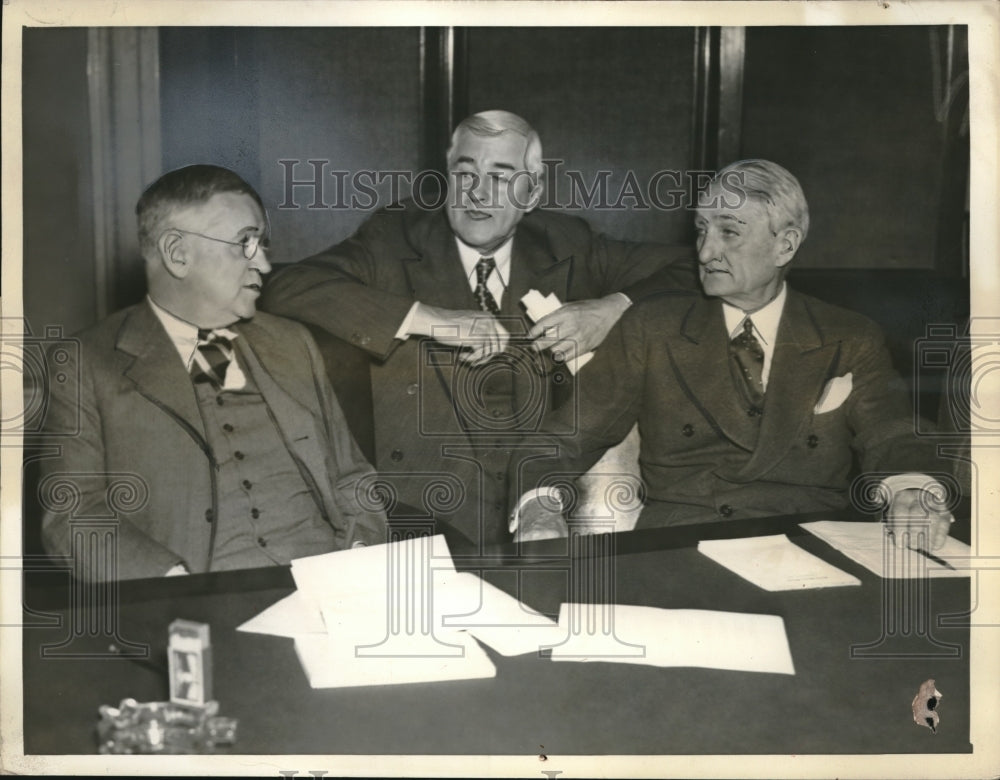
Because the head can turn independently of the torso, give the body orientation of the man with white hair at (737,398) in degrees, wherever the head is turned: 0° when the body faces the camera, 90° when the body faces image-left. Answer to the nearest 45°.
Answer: approximately 0°

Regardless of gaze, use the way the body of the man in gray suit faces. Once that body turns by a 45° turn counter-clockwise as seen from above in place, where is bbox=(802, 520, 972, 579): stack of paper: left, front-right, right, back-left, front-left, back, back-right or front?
front

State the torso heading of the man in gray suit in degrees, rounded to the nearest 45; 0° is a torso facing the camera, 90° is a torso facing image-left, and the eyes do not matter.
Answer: approximately 315°

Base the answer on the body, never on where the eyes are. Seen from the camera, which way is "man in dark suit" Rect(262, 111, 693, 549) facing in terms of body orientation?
toward the camera

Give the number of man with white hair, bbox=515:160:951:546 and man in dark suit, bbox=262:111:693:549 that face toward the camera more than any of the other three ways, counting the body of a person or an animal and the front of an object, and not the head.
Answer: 2

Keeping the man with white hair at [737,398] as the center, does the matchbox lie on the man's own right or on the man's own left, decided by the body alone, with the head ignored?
on the man's own right

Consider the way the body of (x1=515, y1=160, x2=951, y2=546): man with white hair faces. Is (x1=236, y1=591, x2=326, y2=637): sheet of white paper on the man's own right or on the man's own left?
on the man's own right

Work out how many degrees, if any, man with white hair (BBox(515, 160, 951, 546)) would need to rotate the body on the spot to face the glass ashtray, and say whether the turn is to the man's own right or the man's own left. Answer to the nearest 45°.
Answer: approximately 90° to the man's own right

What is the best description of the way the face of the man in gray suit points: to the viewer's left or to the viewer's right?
to the viewer's right

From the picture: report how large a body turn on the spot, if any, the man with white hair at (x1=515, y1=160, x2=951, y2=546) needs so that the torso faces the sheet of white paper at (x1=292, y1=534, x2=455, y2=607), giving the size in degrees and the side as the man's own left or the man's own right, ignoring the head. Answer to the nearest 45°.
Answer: approximately 90° to the man's own right
